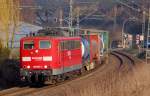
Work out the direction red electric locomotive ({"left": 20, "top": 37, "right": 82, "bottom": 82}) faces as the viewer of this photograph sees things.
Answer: facing the viewer and to the left of the viewer
